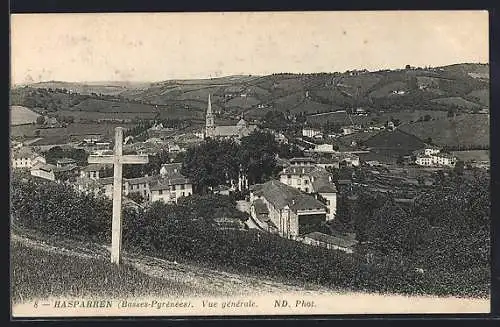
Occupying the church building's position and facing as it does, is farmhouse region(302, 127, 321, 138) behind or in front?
behind

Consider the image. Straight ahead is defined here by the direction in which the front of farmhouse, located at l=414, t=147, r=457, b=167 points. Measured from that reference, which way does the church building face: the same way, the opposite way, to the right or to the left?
to the right

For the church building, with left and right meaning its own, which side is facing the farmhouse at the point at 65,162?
front

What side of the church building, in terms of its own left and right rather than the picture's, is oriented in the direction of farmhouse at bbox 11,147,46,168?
front

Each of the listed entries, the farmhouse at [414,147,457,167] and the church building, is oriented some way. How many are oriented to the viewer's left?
1

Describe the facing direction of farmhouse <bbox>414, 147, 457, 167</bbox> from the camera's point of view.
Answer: facing the viewer

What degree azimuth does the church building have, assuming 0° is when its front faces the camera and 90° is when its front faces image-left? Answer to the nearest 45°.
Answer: approximately 90°

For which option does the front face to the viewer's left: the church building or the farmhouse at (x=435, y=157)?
the church building

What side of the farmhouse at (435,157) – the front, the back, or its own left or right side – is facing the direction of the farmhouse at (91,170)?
right

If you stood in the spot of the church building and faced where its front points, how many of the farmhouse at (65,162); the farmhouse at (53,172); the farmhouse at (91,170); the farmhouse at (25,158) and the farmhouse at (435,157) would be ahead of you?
4

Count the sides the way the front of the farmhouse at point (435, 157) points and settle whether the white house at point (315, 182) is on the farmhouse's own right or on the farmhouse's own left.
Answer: on the farmhouse's own right

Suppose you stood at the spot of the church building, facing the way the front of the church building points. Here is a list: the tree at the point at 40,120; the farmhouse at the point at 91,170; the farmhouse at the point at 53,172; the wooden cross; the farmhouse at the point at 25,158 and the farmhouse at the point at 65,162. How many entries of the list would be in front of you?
6

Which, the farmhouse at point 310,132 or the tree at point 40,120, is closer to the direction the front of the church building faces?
the tree

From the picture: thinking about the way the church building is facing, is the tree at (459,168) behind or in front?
behind
